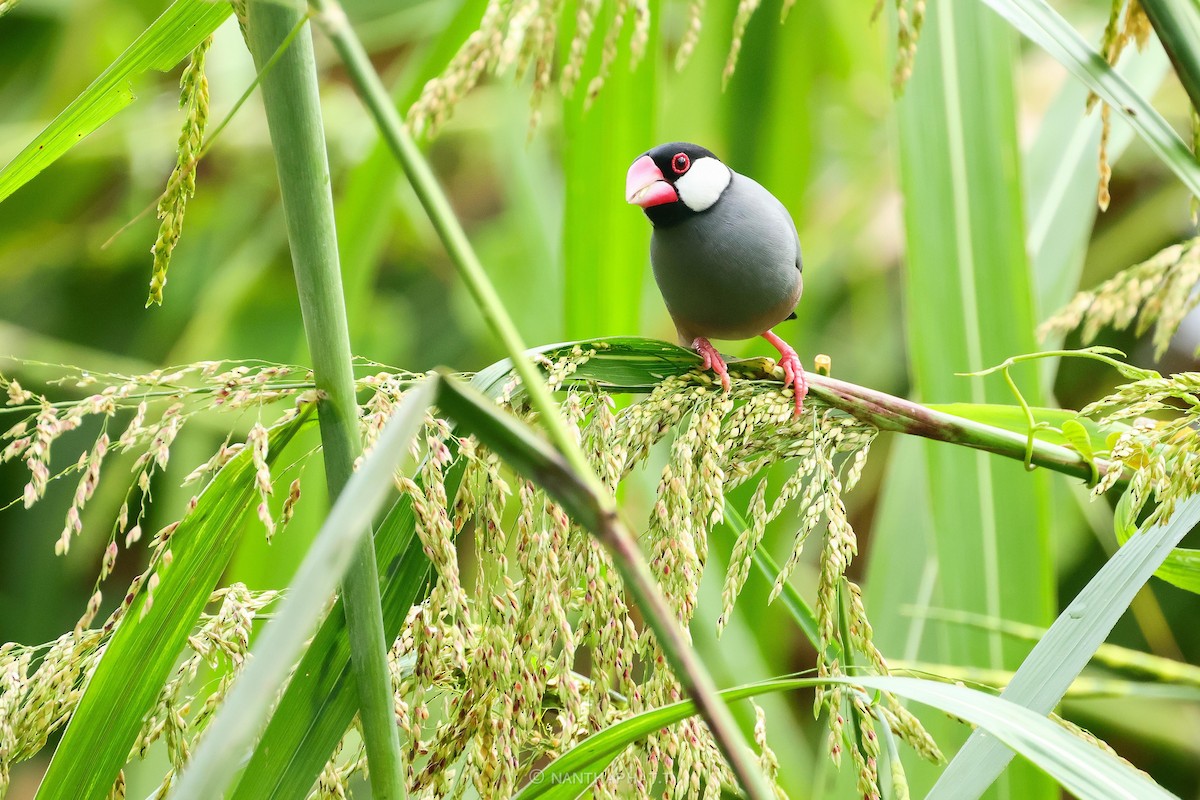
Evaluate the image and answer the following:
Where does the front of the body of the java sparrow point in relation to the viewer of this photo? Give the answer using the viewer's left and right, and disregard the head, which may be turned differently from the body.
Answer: facing the viewer and to the left of the viewer
